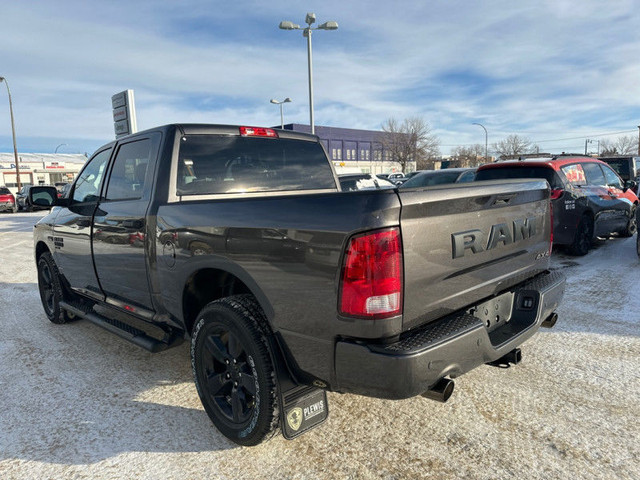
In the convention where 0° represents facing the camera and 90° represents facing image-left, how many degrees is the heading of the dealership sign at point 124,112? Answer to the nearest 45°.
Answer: approximately 45°

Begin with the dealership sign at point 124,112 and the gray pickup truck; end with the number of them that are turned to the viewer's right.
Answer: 0

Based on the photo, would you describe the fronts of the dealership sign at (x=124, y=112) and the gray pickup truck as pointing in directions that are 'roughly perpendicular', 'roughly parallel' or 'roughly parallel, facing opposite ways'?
roughly perpendicular

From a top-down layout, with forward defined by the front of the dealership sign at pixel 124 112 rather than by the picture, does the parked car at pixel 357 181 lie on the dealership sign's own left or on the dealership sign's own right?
on the dealership sign's own left

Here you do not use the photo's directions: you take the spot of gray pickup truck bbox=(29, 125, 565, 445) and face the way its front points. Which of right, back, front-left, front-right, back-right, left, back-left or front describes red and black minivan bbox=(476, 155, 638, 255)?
right

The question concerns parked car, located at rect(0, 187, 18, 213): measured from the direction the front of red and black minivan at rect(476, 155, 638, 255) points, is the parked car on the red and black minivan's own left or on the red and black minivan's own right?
on the red and black minivan's own left

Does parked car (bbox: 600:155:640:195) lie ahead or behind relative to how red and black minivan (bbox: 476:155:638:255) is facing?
ahead

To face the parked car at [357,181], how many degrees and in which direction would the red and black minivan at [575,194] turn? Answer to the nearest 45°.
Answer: approximately 135° to its left

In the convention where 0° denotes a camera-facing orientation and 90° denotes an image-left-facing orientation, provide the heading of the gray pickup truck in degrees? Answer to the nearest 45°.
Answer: approximately 135°

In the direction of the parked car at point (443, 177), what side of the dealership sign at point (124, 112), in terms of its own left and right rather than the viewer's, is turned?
left

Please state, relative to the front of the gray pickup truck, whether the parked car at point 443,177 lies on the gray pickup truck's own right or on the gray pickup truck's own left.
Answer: on the gray pickup truck's own right

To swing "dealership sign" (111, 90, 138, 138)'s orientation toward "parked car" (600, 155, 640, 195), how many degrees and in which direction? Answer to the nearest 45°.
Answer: approximately 135° to its left

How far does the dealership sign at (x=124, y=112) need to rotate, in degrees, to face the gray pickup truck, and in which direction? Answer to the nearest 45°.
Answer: approximately 45° to its left

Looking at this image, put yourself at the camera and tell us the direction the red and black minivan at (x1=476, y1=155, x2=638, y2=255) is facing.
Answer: facing away from the viewer and to the right of the viewer
